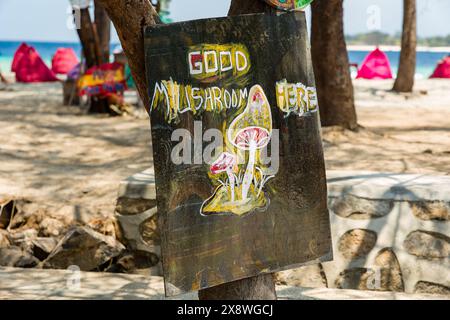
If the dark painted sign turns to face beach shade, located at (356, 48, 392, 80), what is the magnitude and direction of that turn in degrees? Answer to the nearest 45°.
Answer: approximately 180°

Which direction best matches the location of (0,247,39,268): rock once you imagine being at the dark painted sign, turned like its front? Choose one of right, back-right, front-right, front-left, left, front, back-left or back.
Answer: back-right

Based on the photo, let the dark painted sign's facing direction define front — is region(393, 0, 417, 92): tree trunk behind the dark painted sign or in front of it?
behind

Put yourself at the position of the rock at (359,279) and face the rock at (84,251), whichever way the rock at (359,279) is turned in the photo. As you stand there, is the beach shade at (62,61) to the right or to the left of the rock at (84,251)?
right

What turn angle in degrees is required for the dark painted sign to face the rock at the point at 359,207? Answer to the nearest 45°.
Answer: approximately 135° to its left

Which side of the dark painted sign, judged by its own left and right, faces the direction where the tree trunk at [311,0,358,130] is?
back

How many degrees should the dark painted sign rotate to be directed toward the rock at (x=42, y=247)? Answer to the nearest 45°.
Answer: approximately 135° to its right

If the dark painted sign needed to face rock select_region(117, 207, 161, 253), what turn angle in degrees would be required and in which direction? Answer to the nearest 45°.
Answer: approximately 180°

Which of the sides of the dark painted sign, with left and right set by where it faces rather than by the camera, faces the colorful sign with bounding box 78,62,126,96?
back

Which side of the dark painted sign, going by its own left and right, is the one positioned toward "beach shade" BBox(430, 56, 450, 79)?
back

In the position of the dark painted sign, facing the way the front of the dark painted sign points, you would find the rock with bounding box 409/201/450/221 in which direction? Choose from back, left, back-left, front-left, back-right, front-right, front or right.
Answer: back-left

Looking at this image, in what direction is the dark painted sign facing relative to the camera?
toward the camera

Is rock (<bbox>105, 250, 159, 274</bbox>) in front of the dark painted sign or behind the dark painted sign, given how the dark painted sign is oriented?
behind
